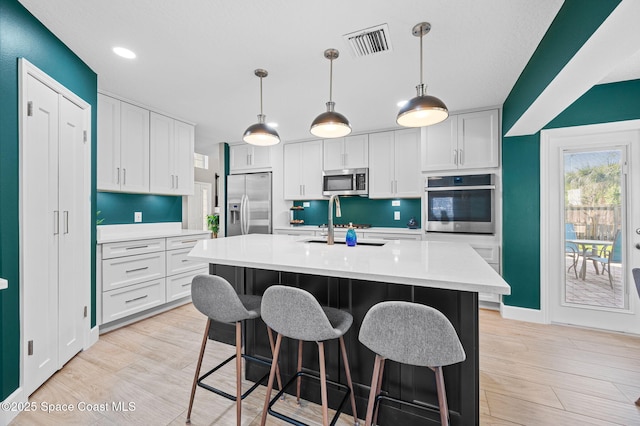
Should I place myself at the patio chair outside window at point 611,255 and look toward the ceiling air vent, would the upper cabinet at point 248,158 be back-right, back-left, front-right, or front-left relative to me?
front-right

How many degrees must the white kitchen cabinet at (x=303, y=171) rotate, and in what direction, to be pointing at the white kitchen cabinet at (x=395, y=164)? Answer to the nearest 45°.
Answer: approximately 45° to its left

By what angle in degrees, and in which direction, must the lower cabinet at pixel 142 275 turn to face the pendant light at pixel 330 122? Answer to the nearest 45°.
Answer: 0° — it already faces it

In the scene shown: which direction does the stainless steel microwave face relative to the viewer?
toward the camera

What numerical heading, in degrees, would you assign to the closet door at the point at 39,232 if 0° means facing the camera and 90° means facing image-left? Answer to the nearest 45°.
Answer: approximately 315°

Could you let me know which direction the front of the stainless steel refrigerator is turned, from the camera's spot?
facing the viewer

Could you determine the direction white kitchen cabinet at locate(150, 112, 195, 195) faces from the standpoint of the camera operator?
facing the viewer and to the right of the viewer

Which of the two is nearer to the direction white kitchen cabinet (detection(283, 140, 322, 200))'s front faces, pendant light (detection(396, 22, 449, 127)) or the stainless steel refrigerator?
the pendant light

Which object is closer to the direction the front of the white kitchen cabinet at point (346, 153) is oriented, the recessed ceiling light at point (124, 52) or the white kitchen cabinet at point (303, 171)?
the recessed ceiling light

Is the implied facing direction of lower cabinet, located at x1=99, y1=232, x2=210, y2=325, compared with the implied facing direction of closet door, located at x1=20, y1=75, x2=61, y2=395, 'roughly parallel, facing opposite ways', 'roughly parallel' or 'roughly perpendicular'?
roughly parallel

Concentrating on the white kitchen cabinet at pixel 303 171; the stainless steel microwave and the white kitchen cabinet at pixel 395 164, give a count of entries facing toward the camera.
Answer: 3

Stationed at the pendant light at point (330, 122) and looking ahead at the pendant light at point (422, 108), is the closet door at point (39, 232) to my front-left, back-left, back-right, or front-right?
back-right

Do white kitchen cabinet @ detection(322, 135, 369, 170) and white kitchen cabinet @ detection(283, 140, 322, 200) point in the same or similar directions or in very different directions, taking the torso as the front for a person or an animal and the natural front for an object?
same or similar directions

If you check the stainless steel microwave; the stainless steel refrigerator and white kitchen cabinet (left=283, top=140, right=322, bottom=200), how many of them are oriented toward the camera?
3

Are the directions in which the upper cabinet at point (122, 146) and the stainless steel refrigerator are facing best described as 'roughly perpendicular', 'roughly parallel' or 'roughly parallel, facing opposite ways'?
roughly perpendicular

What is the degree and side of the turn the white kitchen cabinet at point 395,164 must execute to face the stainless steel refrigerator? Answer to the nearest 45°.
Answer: approximately 90° to its right
